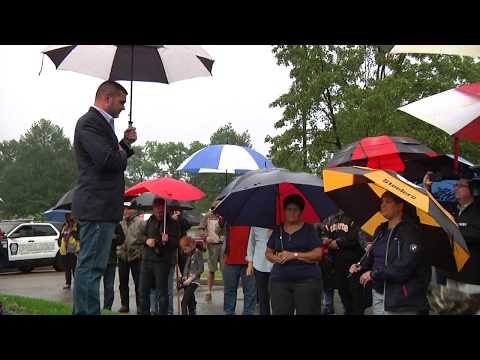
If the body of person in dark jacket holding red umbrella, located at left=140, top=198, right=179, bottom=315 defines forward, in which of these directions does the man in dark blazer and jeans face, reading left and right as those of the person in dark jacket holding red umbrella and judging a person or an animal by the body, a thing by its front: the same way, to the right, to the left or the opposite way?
to the left

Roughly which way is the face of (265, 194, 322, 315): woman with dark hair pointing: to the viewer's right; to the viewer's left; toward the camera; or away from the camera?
toward the camera

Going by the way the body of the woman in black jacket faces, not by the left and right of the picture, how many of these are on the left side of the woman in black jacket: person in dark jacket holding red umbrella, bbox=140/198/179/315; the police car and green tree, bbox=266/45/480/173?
0

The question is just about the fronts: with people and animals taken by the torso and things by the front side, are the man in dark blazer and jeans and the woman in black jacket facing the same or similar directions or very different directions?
very different directions

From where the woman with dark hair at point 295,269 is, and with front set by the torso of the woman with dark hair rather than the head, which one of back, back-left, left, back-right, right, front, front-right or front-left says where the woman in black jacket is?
front-left

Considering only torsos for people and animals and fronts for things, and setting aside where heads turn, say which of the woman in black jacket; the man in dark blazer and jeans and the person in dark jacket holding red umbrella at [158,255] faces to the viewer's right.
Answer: the man in dark blazer and jeans

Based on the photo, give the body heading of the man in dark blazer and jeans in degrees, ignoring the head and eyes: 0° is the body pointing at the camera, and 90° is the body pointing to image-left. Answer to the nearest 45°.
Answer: approximately 270°

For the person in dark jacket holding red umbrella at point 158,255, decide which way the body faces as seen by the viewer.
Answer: toward the camera

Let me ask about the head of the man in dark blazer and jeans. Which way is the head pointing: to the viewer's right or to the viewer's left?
to the viewer's right

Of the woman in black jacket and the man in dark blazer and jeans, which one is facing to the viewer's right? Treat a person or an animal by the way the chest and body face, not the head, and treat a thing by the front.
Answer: the man in dark blazer and jeans

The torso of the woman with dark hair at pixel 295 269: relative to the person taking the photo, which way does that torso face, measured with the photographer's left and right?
facing the viewer

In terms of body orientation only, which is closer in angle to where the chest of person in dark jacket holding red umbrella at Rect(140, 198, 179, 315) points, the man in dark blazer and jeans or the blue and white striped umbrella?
the man in dark blazer and jeans

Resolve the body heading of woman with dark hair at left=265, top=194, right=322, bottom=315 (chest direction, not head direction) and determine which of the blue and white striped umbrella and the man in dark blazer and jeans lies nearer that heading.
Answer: the man in dark blazer and jeans

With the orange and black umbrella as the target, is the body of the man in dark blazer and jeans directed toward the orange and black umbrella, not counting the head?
yes

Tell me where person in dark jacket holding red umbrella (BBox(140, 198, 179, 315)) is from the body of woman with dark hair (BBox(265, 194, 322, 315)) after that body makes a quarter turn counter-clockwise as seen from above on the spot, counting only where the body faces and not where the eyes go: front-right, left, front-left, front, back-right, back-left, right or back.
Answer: back-left

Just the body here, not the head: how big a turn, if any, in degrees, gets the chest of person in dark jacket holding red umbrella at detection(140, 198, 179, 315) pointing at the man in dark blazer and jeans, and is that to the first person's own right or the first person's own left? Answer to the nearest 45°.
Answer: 0° — they already face them

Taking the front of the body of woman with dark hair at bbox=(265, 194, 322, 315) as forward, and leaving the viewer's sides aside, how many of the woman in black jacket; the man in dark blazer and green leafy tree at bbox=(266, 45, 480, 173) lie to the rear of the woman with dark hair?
1
